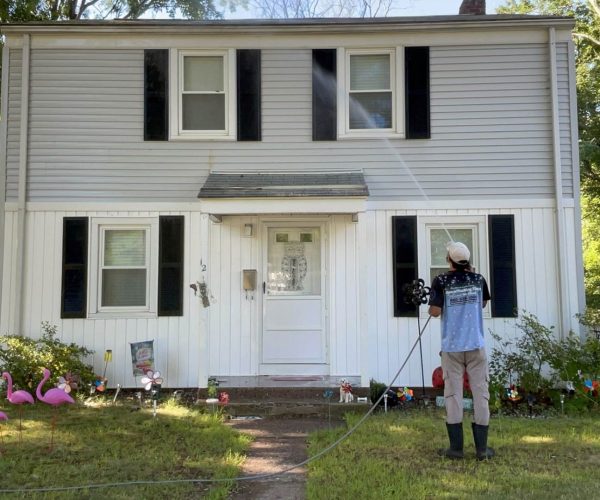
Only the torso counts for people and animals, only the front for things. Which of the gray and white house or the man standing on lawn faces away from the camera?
the man standing on lawn

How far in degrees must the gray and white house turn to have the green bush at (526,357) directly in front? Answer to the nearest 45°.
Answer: approximately 90° to its left

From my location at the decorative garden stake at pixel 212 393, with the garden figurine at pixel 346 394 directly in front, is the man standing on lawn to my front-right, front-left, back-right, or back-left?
front-right

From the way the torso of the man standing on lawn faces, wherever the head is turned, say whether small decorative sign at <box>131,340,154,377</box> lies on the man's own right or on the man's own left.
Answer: on the man's own left

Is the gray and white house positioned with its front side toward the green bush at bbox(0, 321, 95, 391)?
no

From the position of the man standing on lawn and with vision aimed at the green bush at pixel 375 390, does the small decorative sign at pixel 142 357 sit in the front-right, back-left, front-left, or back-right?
front-left

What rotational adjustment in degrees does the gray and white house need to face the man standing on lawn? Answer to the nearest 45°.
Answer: approximately 45° to its left

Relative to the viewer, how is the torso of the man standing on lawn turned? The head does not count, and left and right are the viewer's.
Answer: facing away from the viewer

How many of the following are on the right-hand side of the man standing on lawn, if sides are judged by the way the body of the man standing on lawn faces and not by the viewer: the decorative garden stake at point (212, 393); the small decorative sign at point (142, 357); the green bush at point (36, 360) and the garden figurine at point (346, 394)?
0

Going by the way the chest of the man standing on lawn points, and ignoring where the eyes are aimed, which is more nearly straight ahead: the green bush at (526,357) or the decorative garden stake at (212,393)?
the green bush

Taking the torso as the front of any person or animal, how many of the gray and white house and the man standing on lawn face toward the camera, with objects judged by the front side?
1

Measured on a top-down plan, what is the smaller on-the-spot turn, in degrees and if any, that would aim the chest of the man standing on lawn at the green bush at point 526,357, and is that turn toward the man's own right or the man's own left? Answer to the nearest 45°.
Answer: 0° — they already face it

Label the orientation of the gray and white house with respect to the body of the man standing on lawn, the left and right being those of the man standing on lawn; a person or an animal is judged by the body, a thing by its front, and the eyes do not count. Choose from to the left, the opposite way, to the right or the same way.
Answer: the opposite way

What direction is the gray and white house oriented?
toward the camera

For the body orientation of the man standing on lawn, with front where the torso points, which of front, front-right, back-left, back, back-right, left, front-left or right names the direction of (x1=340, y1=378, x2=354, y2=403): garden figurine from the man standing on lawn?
front-left

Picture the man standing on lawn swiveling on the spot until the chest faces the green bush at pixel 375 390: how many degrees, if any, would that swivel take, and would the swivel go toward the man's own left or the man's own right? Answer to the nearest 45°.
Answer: approximately 45° to the man's own left
